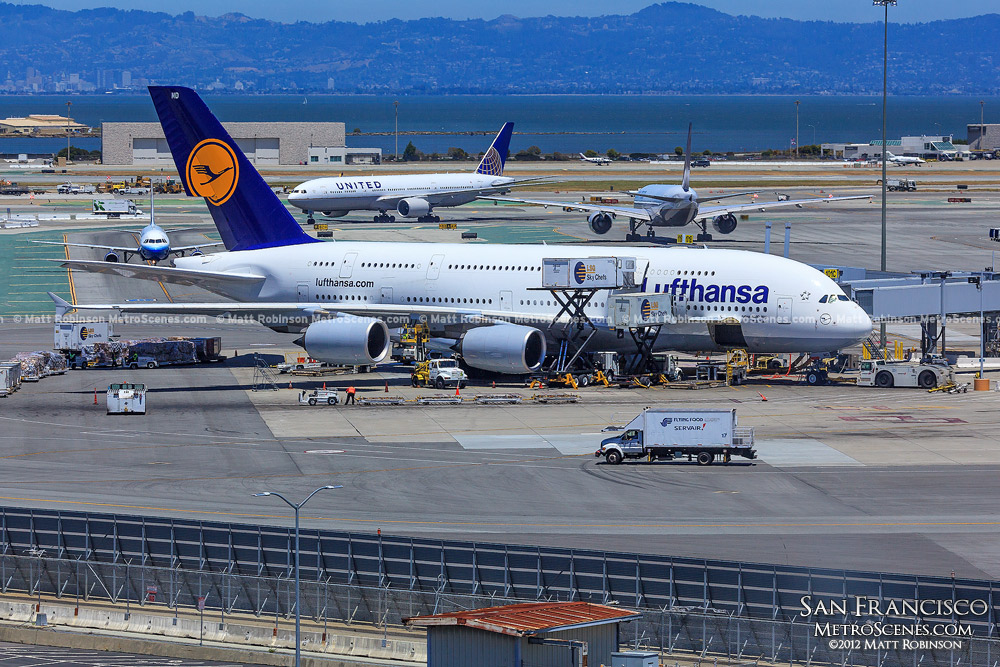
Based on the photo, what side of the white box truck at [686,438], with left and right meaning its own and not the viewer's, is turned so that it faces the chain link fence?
left

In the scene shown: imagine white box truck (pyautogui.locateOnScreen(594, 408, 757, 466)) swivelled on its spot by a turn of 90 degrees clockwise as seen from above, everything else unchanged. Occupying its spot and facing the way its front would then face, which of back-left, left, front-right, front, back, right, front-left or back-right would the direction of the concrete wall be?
back-left

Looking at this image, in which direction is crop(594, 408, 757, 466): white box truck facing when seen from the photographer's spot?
facing to the left of the viewer
